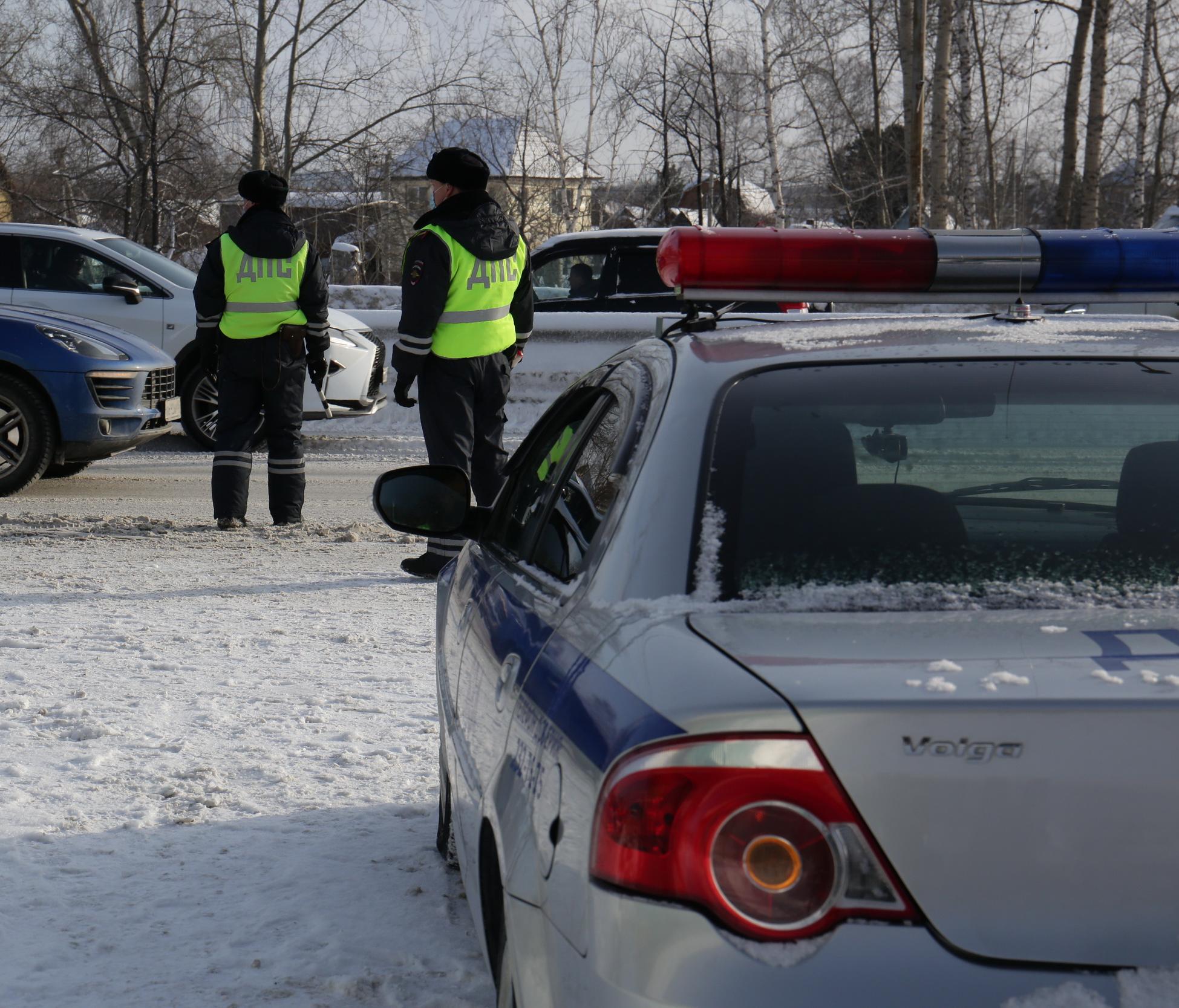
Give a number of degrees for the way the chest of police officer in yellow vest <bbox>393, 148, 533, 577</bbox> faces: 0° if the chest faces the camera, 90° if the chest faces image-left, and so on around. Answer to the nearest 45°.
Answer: approximately 135°

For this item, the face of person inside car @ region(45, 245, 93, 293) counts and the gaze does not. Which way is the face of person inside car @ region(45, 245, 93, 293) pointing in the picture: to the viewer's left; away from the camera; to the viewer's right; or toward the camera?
to the viewer's right

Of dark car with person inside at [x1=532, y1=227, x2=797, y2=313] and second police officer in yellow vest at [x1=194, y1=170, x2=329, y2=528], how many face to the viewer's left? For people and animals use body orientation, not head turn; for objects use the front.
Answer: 1

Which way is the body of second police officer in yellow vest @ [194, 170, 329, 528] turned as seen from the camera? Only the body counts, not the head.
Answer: away from the camera

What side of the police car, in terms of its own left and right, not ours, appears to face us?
back

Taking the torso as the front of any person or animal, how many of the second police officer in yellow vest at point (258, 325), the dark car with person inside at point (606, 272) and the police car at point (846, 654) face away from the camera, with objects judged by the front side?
2

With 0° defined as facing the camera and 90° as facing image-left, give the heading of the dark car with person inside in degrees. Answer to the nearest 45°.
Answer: approximately 90°

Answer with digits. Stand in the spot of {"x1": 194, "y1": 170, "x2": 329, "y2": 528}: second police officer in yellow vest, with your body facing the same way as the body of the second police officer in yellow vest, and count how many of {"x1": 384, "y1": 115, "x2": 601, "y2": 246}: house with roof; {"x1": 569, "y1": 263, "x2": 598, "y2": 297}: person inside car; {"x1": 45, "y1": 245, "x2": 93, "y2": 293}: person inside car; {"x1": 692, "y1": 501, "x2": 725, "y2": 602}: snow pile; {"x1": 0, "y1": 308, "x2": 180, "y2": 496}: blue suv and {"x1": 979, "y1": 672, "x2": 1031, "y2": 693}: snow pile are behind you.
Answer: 2

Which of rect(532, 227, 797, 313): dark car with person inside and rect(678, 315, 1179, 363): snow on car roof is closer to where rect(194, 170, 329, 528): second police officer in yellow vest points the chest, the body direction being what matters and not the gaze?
the dark car with person inside

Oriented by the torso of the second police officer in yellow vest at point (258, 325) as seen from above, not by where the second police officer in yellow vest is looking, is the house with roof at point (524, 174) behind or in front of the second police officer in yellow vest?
in front

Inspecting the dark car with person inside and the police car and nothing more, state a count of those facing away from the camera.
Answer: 1

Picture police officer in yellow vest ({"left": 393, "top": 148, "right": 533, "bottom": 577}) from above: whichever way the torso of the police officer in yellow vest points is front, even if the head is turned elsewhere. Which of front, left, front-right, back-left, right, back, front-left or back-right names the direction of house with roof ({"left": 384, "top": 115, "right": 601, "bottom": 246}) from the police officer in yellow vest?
front-right

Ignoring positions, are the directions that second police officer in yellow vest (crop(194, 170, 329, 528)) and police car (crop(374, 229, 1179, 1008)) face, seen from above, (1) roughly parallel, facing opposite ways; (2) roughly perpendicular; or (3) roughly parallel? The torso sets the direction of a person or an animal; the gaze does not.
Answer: roughly parallel

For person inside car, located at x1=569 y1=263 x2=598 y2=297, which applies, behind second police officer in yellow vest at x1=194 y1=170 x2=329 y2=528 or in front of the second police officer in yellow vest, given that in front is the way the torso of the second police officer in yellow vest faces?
in front

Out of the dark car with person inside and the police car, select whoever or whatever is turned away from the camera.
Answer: the police car
